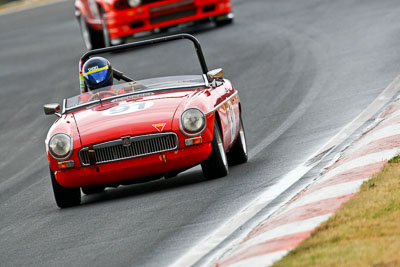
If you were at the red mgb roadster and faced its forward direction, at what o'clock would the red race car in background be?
The red race car in background is roughly at 6 o'clock from the red mgb roadster.

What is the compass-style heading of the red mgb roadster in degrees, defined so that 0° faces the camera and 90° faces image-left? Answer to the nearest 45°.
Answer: approximately 0°
